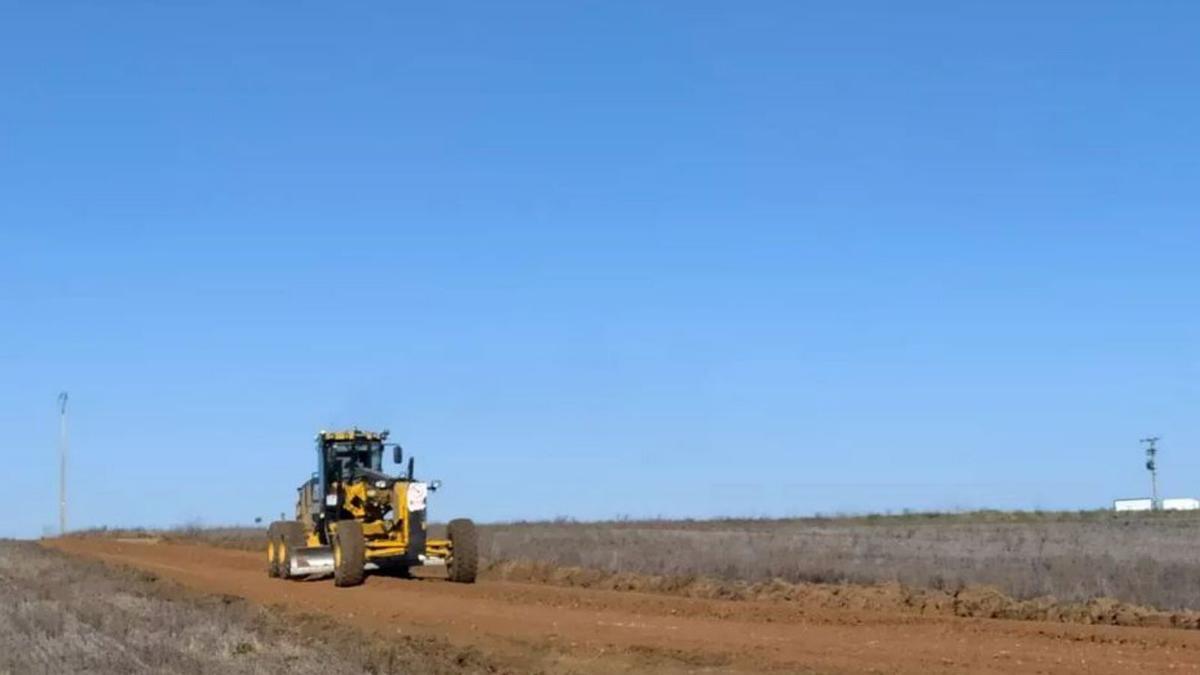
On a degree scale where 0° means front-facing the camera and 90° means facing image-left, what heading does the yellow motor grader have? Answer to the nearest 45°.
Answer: approximately 315°
